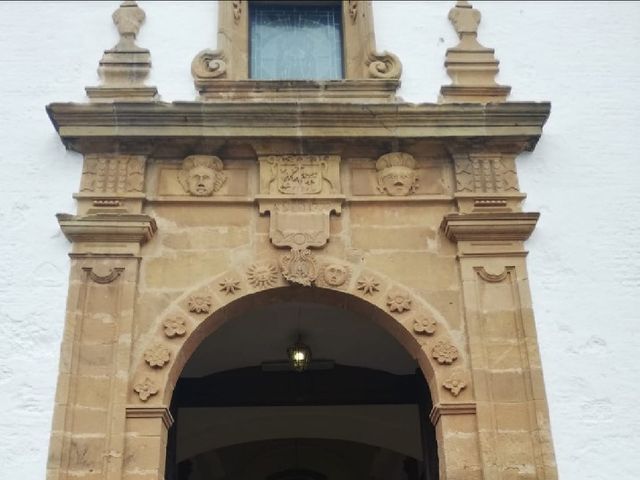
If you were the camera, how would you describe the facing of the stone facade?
facing the viewer
